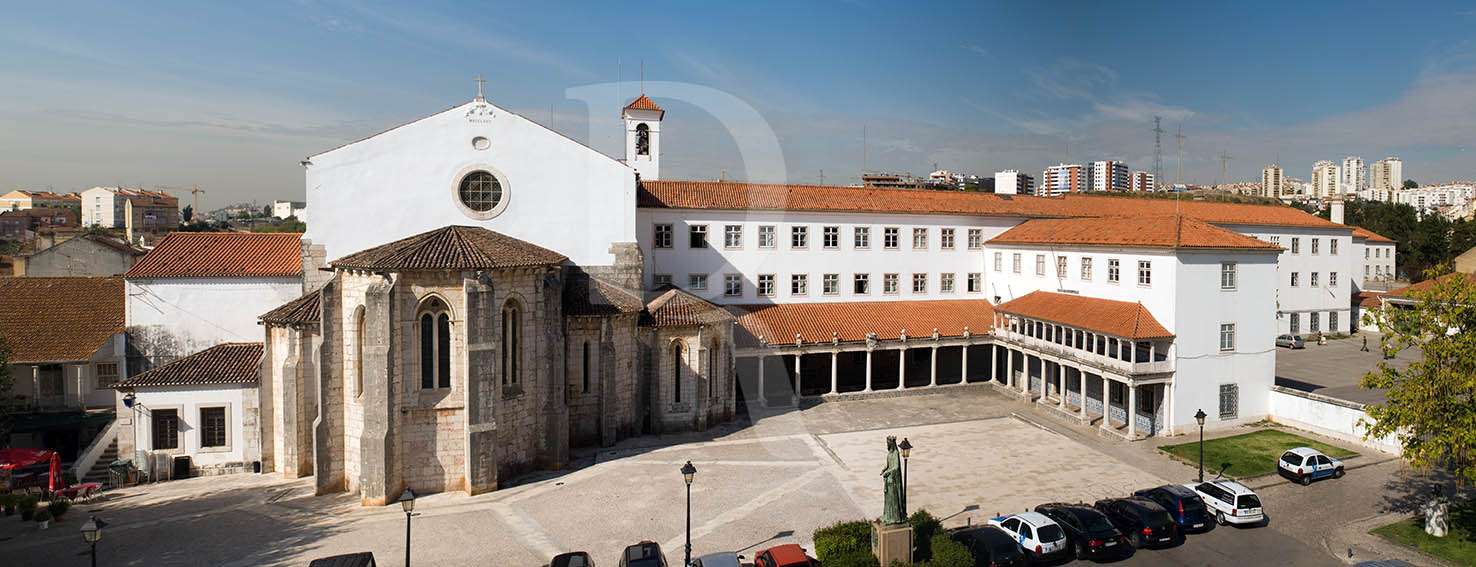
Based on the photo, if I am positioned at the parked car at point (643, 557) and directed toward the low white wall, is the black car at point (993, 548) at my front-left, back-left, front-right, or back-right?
front-right

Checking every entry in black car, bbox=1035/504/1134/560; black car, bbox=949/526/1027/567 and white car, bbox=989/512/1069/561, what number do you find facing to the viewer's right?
0
